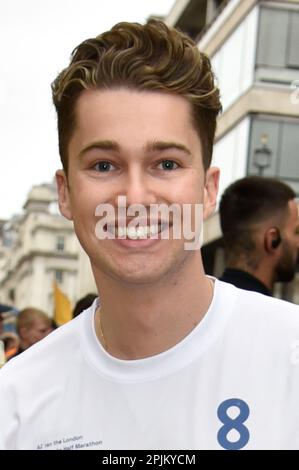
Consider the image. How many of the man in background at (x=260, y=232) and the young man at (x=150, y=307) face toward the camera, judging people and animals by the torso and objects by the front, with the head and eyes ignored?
1

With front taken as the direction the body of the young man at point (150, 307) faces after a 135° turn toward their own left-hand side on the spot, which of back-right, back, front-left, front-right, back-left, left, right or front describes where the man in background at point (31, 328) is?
front-left

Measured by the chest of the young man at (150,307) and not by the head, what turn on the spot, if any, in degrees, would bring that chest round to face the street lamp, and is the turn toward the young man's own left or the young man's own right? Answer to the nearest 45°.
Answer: approximately 180°

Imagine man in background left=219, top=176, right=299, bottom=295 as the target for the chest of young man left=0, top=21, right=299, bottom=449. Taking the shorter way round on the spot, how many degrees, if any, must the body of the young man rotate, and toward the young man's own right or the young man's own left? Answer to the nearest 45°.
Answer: approximately 180°

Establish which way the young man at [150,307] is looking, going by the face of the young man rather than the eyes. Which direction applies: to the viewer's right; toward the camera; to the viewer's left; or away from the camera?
toward the camera

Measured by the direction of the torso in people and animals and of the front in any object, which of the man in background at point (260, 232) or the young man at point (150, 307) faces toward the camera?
the young man

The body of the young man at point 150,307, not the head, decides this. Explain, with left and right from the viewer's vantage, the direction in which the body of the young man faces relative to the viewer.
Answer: facing the viewer

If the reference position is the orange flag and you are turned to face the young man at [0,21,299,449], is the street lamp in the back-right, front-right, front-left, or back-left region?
back-left

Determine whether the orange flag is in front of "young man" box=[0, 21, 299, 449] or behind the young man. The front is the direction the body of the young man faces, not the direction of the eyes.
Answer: behind
